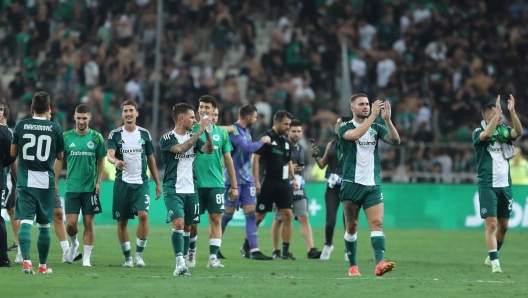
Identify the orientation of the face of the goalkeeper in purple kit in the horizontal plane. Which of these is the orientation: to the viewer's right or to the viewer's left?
to the viewer's right

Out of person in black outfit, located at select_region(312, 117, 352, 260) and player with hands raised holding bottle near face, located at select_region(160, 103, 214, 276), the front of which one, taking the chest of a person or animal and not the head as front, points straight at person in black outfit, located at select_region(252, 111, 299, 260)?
person in black outfit, located at select_region(312, 117, 352, 260)

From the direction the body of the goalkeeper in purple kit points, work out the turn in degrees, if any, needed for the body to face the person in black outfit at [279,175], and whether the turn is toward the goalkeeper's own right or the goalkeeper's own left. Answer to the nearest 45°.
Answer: approximately 45° to the goalkeeper's own left

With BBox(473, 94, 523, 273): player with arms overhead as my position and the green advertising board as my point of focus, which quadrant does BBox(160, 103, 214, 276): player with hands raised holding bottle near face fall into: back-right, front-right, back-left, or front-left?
front-left

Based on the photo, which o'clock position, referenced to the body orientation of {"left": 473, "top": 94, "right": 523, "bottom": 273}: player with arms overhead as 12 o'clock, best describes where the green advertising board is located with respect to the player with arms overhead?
The green advertising board is roughly at 7 o'clock from the player with arms overhead.

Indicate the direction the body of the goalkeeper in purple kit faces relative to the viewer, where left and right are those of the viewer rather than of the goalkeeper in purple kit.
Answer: facing to the right of the viewer
